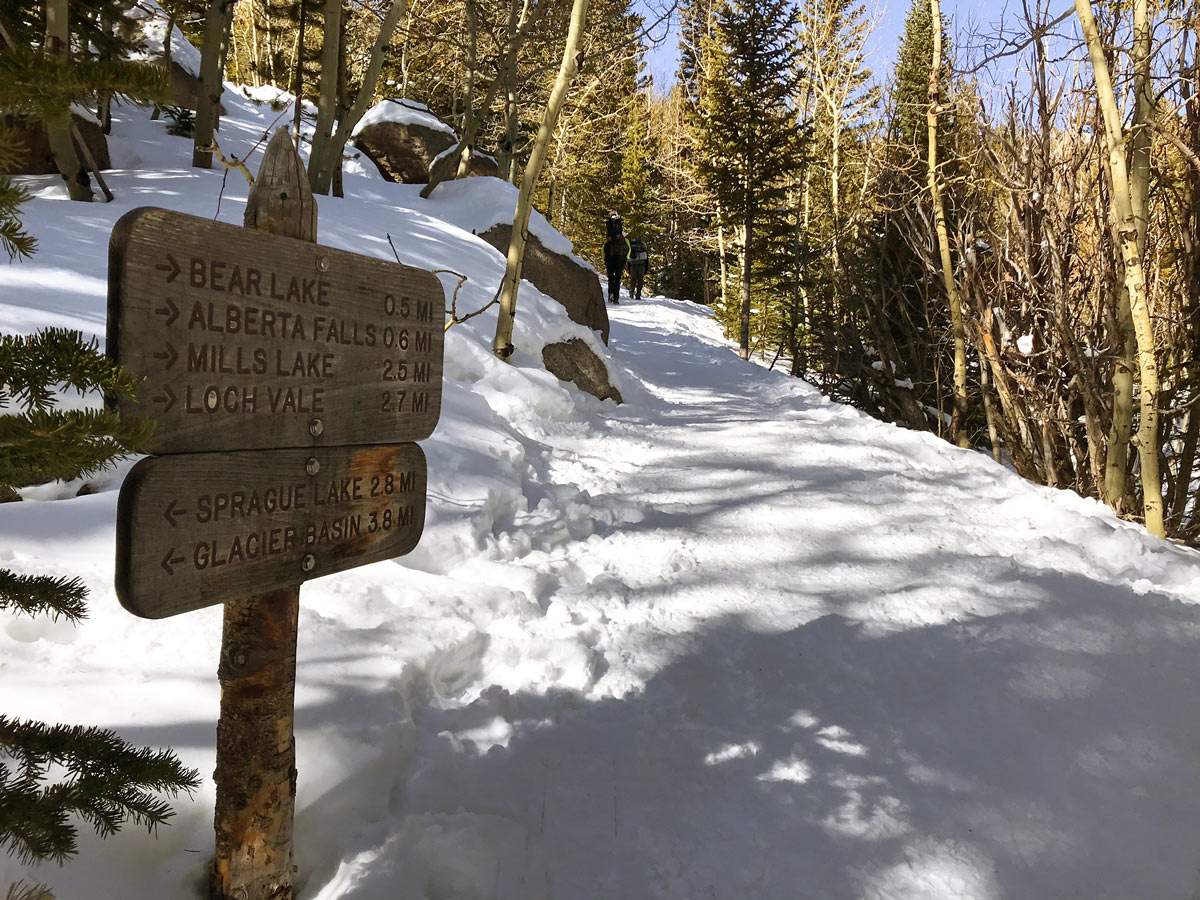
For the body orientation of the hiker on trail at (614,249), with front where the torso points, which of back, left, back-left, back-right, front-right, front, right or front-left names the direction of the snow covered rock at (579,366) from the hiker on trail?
back

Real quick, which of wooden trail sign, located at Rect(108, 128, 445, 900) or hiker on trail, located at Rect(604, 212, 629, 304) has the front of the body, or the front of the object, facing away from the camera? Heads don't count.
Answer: the hiker on trail

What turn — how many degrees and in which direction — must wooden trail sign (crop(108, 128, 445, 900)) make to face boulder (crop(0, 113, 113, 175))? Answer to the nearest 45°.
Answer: approximately 135° to its left

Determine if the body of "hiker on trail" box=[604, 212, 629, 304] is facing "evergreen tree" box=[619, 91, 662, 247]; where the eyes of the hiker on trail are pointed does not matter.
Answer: yes

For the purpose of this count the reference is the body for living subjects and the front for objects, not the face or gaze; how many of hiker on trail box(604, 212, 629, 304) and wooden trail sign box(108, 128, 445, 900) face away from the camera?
1

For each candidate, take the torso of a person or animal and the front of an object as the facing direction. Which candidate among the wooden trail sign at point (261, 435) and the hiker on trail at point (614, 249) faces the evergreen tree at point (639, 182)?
the hiker on trail

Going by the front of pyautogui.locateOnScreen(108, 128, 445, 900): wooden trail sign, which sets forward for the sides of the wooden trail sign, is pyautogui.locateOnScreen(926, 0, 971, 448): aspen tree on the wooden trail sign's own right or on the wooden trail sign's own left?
on the wooden trail sign's own left

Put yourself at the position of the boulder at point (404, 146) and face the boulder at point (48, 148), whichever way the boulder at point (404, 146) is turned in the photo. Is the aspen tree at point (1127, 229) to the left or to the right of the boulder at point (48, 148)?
left

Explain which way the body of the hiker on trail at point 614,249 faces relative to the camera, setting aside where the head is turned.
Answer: away from the camera

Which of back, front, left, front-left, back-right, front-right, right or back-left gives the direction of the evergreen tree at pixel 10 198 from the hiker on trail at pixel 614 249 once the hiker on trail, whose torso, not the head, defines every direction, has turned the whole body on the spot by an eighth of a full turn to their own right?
back-right
